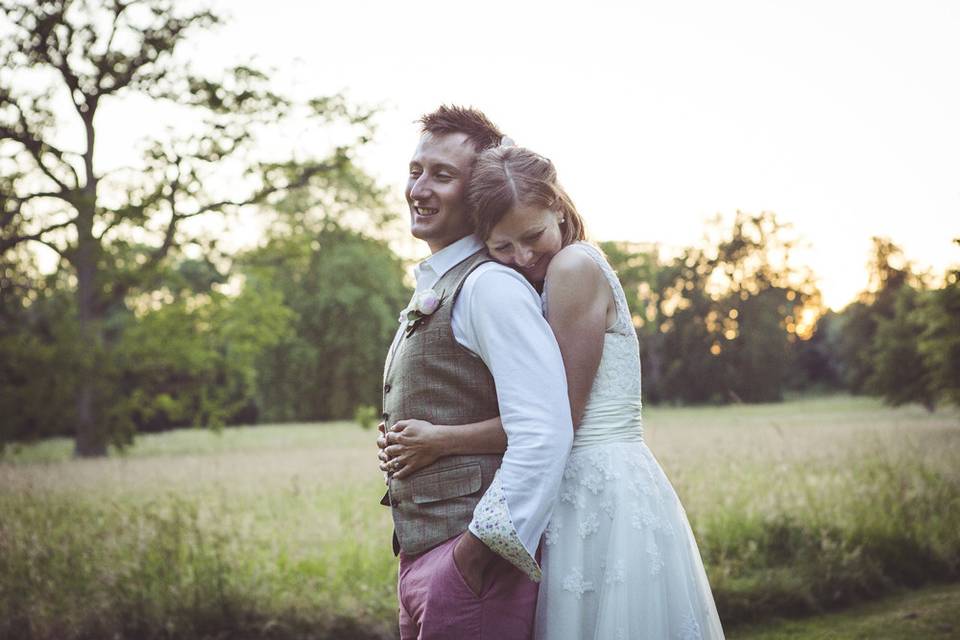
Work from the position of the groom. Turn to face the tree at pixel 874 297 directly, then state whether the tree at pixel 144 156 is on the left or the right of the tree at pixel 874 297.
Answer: left

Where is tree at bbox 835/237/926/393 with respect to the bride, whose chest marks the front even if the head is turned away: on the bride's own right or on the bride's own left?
on the bride's own right

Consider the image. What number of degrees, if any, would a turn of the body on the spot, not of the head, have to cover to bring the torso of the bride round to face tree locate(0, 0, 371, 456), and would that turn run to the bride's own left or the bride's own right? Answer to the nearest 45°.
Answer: approximately 45° to the bride's own right

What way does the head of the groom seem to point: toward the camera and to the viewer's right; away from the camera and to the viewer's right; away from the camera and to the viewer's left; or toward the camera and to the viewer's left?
toward the camera and to the viewer's left

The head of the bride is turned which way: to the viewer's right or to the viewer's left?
to the viewer's left

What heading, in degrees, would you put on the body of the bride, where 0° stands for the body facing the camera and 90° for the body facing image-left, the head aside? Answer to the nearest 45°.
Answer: approximately 90°
